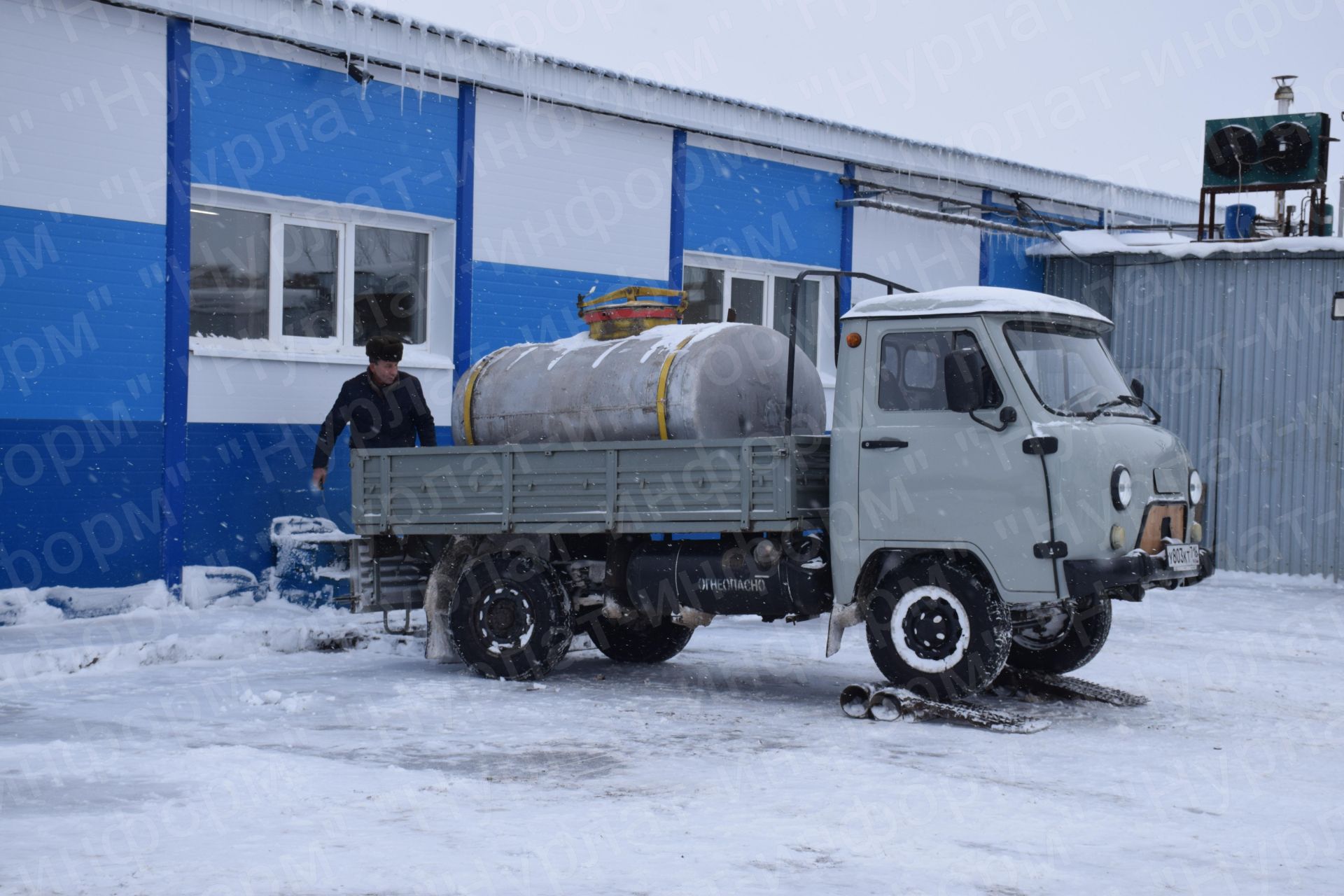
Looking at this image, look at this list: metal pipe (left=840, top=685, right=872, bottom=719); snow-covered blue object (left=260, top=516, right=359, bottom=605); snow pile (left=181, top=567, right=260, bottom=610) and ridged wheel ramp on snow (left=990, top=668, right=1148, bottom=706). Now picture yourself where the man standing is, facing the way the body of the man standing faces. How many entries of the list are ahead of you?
2
